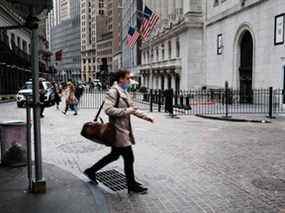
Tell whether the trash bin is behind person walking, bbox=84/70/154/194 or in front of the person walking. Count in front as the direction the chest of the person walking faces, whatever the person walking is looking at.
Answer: behind

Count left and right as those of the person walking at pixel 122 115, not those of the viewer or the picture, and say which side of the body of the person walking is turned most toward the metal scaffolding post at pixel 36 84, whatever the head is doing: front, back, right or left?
back

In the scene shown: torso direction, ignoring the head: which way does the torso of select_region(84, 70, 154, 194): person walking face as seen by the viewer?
to the viewer's right

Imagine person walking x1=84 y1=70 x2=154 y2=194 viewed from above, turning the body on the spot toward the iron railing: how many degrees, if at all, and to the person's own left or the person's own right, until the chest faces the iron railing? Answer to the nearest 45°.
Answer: approximately 90° to the person's own left
